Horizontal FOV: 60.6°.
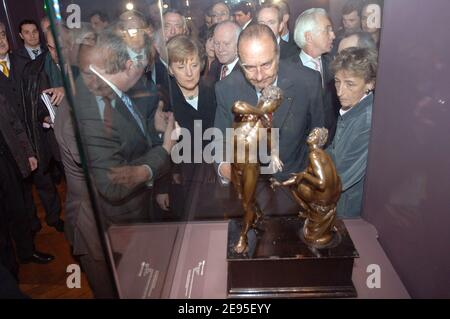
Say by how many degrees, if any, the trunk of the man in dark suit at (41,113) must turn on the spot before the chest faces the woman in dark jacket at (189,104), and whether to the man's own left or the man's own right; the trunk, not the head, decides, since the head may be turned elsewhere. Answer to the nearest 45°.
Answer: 0° — they already face them

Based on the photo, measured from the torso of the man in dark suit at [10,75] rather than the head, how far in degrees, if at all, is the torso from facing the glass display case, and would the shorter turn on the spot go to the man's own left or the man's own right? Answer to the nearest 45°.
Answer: approximately 45° to the man's own right

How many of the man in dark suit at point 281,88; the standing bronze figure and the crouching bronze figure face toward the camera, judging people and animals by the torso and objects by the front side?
2

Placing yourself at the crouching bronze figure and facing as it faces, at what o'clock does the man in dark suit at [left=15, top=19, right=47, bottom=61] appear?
The man in dark suit is roughly at 1 o'clock from the crouching bronze figure.

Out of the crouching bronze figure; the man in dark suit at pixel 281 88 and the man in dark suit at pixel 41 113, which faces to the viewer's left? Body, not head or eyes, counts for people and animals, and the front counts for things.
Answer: the crouching bronze figure

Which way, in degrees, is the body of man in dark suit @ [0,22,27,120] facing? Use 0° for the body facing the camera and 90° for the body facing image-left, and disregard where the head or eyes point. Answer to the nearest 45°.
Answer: approximately 315°

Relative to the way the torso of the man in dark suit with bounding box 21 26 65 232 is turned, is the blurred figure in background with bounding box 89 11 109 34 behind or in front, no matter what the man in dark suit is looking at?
behind

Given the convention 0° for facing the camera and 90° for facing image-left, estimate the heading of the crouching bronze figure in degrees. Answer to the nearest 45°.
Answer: approximately 90°
